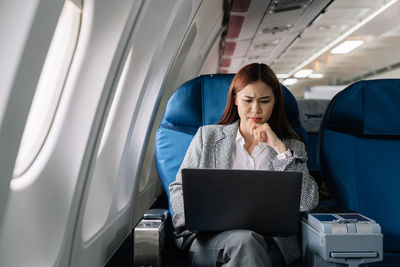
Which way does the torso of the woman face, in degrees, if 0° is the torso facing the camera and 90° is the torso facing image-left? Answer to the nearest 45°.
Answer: approximately 0°

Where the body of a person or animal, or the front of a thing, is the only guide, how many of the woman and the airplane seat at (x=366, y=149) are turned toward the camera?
2

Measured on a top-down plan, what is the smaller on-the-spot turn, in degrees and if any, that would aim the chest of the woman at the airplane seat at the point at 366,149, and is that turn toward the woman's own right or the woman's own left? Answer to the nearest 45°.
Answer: approximately 90° to the woman's own left

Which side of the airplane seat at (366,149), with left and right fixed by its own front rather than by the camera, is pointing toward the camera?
front

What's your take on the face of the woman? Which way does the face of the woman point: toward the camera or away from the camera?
toward the camera

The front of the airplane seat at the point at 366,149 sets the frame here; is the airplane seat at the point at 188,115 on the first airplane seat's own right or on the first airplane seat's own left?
on the first airplane seat's own right

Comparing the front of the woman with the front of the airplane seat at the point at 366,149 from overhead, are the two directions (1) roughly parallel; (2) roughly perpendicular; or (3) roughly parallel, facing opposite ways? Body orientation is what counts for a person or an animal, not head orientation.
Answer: roughly parallel

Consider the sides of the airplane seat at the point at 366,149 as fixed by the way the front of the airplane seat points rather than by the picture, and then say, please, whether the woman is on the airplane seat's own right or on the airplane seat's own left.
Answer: on the airplane seat's own right
